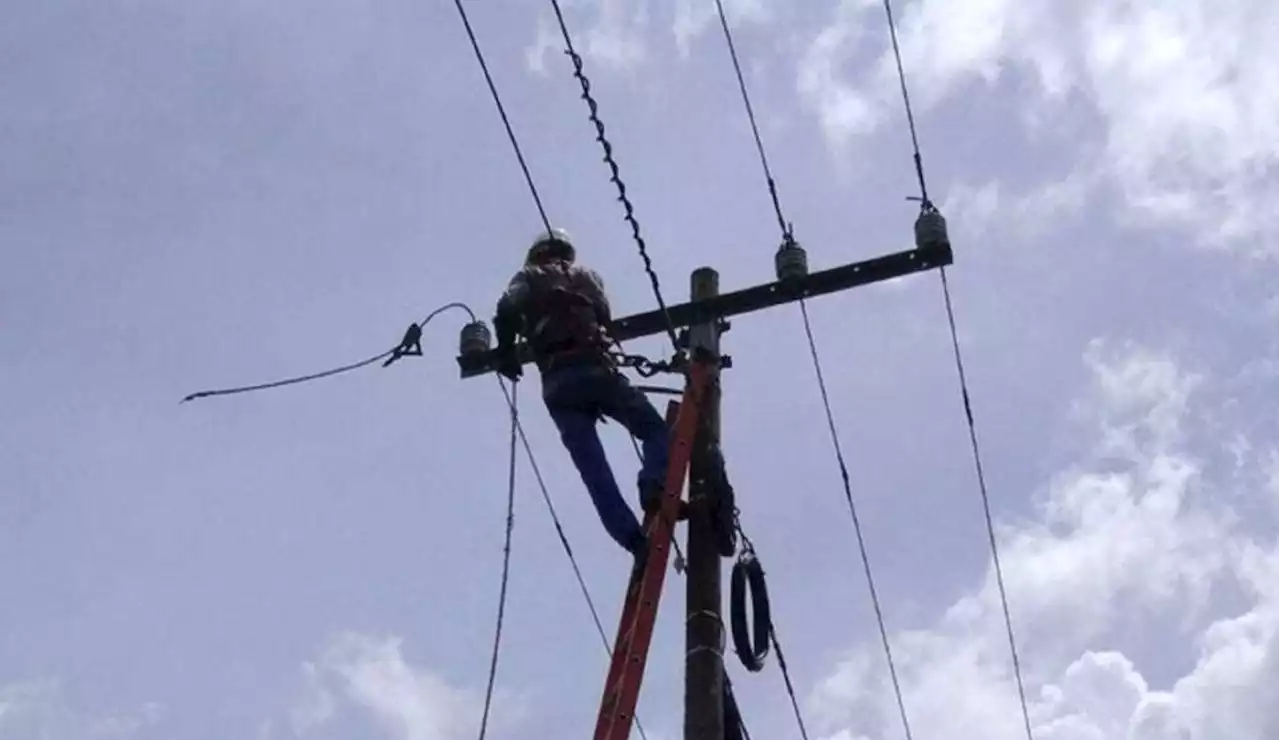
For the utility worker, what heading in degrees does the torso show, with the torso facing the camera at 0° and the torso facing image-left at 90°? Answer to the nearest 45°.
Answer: approximately 180°

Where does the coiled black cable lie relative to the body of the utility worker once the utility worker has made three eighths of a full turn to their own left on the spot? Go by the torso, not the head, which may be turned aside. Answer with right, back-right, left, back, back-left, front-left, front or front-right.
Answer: back
